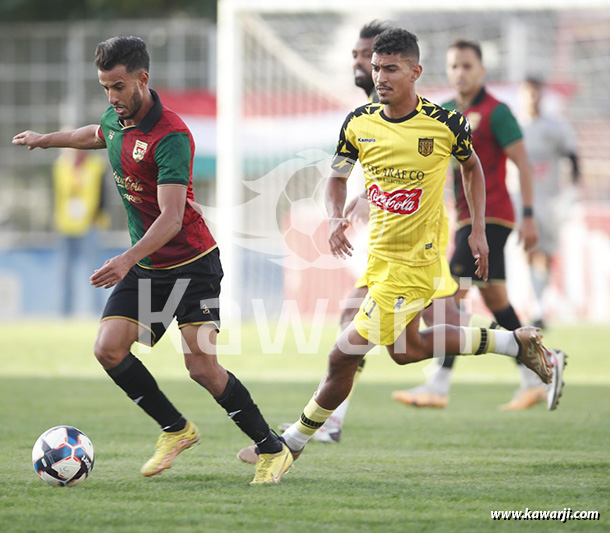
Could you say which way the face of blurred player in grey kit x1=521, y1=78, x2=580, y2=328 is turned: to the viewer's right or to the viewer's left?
to the viewer's left

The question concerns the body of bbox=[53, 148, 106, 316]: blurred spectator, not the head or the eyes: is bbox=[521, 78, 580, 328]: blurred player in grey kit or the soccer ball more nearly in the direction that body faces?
the soccer ball

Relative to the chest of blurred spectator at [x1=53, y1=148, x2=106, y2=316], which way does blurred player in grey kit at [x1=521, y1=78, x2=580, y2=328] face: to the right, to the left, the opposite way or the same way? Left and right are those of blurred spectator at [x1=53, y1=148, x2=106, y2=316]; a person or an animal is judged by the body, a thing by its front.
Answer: the same way

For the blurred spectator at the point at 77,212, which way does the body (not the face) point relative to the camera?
toward the camera

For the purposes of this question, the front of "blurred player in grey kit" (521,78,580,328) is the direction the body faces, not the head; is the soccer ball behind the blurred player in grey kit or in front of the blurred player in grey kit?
in front

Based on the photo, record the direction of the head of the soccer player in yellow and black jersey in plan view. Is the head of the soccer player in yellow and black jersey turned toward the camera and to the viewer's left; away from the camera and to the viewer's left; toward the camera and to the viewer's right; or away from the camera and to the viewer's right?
toward the camera and to the viewer's left

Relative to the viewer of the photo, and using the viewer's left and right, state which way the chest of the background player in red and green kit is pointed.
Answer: facing the viewer and to the left of the viewer

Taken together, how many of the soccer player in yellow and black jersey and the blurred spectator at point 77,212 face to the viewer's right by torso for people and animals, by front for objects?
0

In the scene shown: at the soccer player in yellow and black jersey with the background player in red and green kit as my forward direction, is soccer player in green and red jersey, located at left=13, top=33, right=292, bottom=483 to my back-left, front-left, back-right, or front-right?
back-left

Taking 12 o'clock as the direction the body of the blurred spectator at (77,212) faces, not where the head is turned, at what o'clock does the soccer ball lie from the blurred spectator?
The soccer ball is roughly at 12 o'clock from the blurred spectator.
